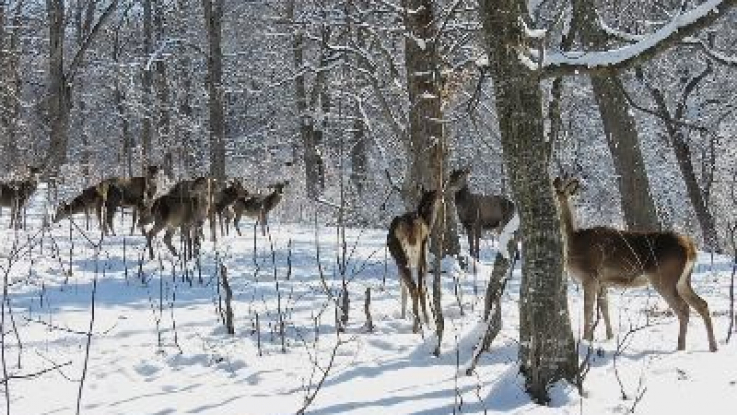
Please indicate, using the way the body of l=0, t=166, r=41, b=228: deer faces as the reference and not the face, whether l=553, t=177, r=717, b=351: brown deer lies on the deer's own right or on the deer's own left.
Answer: on the deer's own right

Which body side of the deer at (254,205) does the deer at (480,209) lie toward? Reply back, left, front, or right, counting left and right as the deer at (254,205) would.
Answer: front

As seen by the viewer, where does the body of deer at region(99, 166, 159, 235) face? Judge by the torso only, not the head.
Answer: to the viewer's right

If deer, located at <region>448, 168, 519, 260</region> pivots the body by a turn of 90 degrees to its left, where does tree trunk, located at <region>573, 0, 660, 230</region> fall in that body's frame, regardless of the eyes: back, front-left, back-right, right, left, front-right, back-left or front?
front-left

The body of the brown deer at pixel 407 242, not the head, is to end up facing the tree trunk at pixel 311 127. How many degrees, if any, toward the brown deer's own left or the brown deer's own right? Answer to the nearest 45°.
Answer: approximately 45° to the brown deer's own left

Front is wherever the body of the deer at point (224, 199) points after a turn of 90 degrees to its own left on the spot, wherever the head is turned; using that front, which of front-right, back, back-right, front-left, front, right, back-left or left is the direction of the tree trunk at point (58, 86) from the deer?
front-left

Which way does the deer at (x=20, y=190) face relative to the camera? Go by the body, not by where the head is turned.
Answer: to the viewer's right

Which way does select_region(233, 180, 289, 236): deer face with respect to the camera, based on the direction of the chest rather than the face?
to the viewer's right

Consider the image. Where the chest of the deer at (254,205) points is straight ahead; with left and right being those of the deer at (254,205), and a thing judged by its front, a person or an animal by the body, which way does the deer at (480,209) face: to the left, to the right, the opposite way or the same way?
the opposite way

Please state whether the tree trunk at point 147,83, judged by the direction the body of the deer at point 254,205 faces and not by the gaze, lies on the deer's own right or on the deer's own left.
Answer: on the deer's own left

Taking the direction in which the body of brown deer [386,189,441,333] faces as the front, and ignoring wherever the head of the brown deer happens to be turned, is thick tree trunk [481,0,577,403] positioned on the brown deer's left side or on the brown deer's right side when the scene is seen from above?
on the brown deer's right side

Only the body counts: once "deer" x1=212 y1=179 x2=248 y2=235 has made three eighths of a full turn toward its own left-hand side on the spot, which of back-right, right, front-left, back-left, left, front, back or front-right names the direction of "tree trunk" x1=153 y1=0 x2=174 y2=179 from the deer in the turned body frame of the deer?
front-right

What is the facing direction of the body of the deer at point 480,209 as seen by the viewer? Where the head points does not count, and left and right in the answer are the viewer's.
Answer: facing to the left of the viewer

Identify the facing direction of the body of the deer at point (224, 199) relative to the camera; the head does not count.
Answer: to the viewer's right

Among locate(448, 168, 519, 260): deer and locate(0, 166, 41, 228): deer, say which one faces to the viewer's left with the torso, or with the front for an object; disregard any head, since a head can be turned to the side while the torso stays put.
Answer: locate(448, 168, 519, 260): deer
